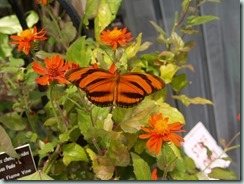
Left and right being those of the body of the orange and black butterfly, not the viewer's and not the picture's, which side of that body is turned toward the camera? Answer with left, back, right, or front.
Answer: back
